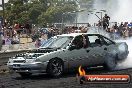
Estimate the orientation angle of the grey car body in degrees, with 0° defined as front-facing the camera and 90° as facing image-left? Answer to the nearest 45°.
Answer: approximately 45°
